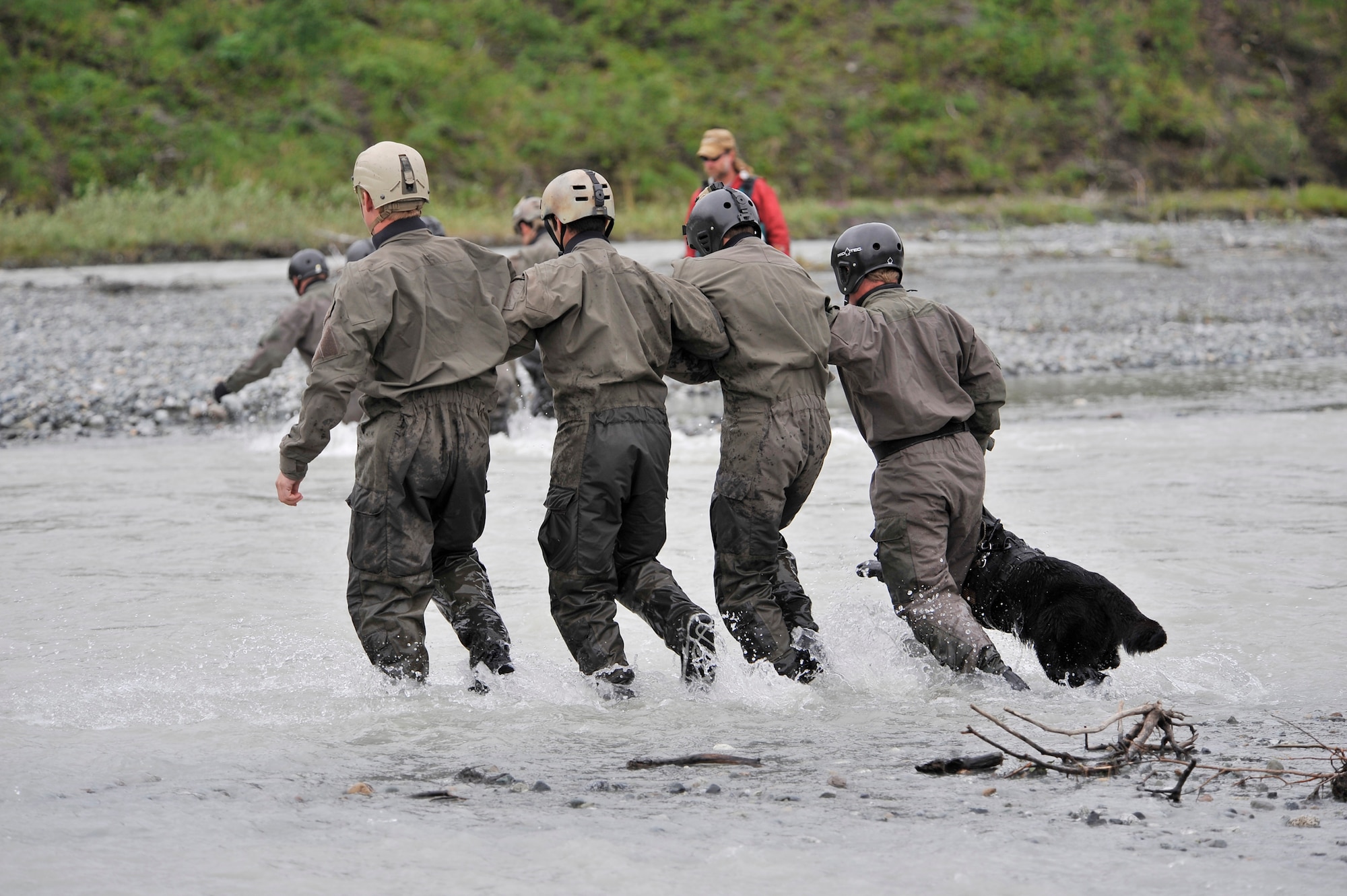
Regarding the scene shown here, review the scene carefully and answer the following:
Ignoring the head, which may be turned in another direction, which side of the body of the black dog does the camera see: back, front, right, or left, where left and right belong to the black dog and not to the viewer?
left

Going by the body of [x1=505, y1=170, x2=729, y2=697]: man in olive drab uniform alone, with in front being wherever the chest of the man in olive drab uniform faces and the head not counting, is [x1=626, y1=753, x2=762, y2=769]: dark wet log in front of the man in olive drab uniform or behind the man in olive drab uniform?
behind

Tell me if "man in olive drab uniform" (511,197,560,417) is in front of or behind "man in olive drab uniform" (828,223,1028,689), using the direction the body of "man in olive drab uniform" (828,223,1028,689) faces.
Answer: in front

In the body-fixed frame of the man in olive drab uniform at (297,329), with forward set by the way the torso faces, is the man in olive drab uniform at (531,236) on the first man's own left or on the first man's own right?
on the first man's own right

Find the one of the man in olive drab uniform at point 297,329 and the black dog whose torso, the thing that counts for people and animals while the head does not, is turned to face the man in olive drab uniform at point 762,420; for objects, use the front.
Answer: the black dog

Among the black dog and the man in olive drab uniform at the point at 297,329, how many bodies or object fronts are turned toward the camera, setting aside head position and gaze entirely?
0

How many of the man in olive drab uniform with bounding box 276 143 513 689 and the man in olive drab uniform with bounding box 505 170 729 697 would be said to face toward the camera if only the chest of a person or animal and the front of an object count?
0

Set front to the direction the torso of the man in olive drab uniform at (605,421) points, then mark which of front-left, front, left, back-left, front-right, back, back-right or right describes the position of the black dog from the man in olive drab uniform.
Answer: back-right

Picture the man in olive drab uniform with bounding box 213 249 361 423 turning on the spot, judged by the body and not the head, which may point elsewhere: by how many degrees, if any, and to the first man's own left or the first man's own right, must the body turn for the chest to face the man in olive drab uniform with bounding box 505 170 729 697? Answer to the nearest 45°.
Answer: approximately 135° to the first man's own left

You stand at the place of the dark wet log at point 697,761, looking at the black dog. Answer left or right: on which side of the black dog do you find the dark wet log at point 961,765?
right

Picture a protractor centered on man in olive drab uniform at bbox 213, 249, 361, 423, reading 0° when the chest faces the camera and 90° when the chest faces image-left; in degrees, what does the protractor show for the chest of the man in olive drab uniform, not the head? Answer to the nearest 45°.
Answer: approximately 135°

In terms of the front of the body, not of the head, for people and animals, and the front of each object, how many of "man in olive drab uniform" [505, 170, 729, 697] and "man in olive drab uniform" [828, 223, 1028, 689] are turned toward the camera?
0
